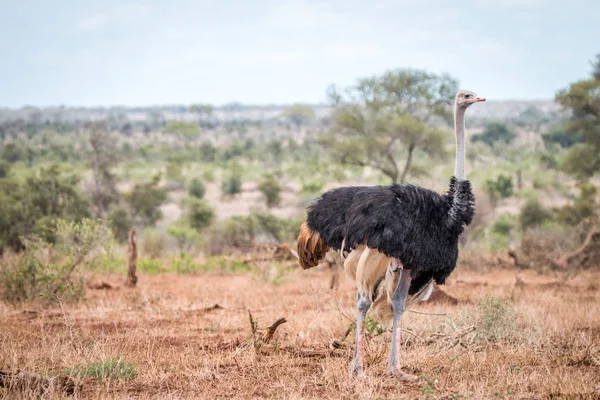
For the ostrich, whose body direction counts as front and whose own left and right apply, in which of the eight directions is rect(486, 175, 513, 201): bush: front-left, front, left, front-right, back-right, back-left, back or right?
left

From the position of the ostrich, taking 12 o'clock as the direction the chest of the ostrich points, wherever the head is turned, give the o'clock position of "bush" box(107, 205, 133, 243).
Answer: The bush is roughly at 8 o'clock from the ostrich.

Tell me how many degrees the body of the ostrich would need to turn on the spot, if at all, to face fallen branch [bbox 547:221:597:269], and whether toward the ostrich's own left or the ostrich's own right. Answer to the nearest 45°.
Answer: approximately 90° to the ostrich's own left

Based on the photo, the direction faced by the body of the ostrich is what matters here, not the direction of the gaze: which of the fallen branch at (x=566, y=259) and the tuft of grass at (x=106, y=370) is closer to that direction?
the fallen branch

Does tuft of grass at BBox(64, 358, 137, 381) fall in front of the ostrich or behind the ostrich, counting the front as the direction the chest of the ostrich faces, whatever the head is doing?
behind

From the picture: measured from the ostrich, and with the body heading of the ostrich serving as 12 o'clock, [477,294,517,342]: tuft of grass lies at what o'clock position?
The tuft of grass is roughly at 10 o'clock from the ostrich.

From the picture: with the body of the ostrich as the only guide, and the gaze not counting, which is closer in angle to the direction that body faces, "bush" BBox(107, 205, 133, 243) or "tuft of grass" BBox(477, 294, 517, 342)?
the tuft of grass

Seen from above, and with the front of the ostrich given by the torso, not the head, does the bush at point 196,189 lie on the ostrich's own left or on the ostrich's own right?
on the ostrich's own left

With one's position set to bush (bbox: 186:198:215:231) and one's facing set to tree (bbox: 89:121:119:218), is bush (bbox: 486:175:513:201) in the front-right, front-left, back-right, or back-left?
back-right

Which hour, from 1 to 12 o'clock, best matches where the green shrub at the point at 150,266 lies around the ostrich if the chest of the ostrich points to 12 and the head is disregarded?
The green shrub is roughly at 8 o'clock from the ostrich.

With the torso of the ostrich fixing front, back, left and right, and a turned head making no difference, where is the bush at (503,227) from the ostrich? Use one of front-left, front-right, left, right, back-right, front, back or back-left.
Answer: left

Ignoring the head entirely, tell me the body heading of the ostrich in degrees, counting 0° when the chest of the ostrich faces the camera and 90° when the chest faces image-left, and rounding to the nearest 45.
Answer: approximately 270°

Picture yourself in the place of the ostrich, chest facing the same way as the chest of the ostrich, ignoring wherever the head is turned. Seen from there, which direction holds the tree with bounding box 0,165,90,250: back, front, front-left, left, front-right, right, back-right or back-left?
back-left

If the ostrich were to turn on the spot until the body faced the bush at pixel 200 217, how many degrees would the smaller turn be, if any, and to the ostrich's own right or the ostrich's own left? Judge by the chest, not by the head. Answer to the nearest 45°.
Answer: approximately 90° to the ostrich's own left

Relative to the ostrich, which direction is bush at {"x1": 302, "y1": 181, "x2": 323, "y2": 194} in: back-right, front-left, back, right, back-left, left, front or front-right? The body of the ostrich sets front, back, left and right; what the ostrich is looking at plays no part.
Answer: left
